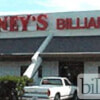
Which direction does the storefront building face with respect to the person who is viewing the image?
facing the viewer
